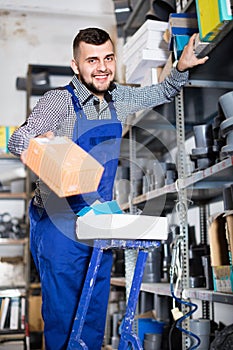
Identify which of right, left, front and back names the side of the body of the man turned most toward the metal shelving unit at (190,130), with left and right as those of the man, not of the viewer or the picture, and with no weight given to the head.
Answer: left

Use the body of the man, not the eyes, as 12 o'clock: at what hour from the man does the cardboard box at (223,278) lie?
The cardboard box is roughly at 10 o'clock from the man.

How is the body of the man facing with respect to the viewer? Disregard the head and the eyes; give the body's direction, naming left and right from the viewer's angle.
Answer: facing the viewer and to the right of the viewer

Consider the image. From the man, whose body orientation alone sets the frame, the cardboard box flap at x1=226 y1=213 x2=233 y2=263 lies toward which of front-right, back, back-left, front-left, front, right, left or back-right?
front-left

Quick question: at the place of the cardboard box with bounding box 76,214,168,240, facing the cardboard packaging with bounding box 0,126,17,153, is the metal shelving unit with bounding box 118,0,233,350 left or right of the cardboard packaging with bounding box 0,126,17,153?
right

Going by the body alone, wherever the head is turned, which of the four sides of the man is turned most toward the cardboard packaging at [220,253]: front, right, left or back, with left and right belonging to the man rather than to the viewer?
left
